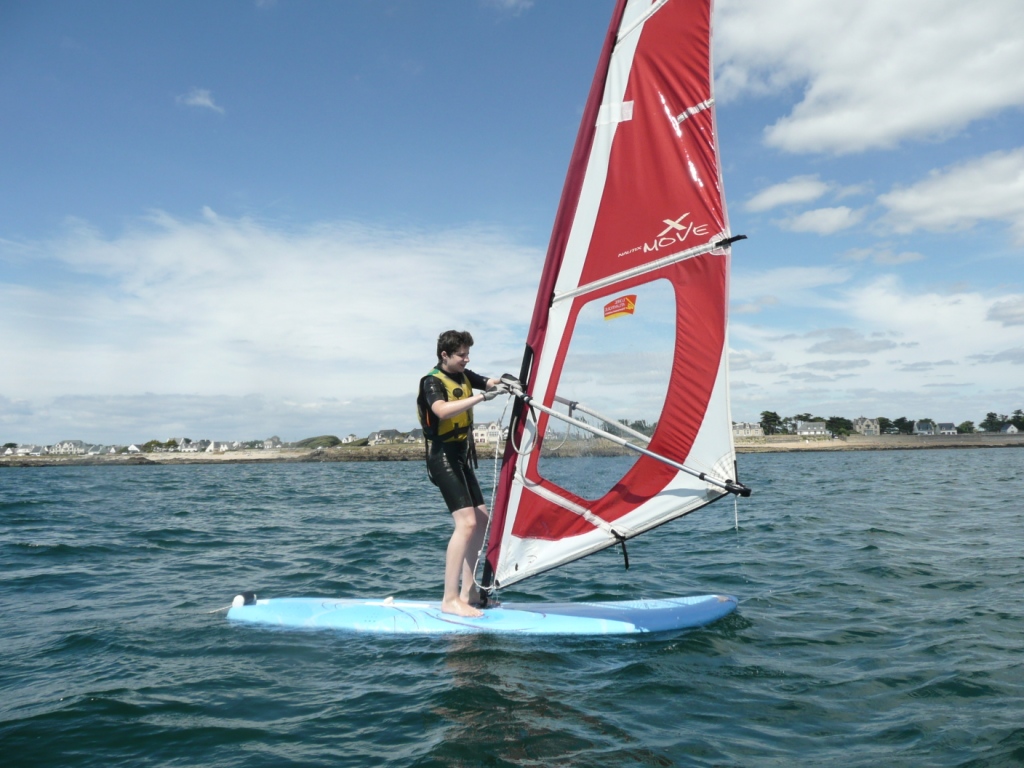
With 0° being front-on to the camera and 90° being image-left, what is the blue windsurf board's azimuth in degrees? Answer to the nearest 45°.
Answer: approximately 270°
